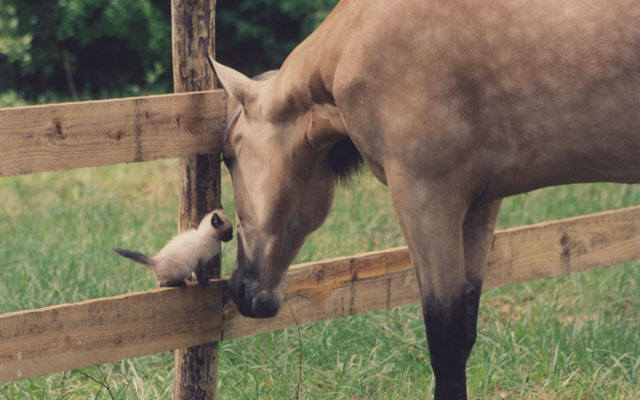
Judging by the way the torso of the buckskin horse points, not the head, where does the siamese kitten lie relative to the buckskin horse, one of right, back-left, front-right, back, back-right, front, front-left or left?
front

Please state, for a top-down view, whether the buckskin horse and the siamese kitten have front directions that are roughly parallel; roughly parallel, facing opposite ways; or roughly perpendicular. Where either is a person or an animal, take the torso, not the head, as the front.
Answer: roughly parallel, facing opposite ways

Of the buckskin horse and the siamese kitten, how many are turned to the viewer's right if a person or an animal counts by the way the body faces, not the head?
1

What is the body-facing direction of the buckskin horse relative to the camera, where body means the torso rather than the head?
to the viewer's left

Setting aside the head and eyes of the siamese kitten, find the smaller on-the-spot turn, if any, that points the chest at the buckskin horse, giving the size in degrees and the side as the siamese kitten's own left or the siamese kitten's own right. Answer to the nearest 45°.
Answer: approximately 45° to the siamese kitten's own right

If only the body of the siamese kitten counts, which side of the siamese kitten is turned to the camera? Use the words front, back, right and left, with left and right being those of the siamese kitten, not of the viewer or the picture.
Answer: right
